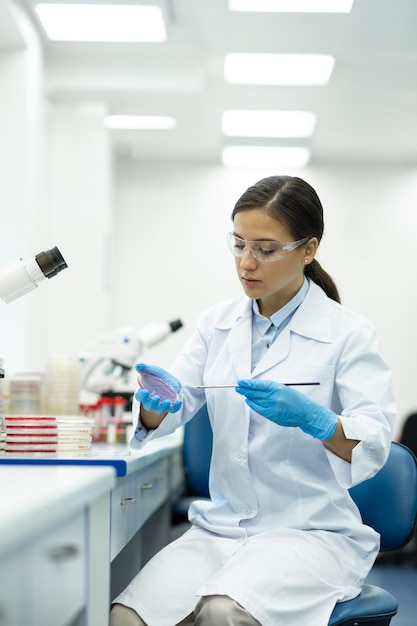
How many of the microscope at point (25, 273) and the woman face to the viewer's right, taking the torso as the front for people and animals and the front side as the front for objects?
1

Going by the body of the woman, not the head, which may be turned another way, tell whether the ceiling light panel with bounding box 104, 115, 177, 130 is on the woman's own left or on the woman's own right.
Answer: on the woman's own right

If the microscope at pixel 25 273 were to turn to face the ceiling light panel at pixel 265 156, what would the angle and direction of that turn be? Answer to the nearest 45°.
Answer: approximately 45° to its left

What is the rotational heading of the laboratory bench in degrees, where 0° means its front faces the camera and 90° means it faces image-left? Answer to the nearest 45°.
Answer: approximately 315°

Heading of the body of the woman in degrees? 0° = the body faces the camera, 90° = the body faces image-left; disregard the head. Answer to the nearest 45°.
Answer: approximately 45°

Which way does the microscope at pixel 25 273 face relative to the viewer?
to the viewer's right

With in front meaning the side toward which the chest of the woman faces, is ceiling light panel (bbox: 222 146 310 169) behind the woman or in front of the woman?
behind

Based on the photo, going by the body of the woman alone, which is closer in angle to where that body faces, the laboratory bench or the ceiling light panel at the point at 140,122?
the laboratory bench

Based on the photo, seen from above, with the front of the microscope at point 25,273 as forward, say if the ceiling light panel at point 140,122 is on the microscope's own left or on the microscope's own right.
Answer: on the microscope's own left

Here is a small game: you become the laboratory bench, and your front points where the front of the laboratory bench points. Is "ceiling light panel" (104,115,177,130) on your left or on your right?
on your left
